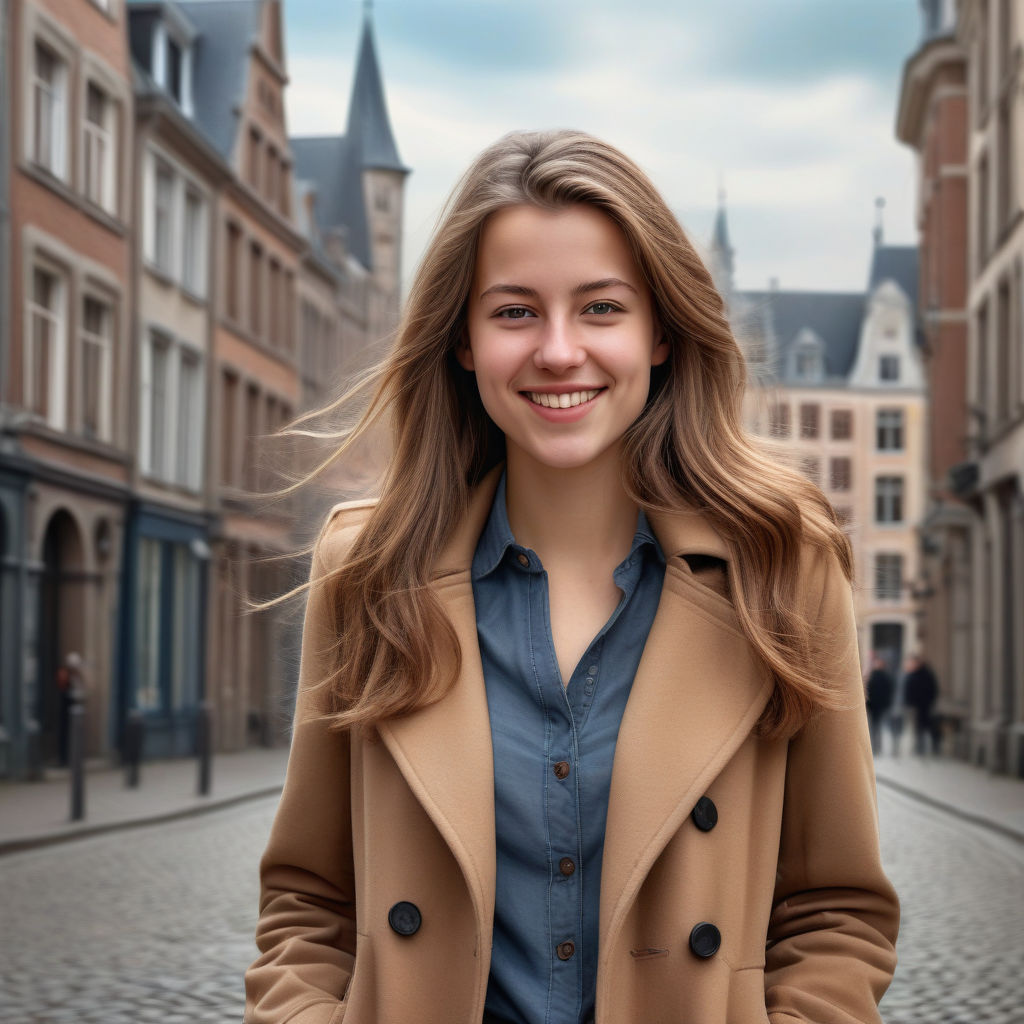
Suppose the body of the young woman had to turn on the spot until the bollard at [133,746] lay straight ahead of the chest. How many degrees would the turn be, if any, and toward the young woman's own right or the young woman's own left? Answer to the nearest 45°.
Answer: approximately 180°

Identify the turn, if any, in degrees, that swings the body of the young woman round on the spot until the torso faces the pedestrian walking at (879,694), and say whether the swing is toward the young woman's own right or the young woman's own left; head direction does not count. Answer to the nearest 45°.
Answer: approximately 180°

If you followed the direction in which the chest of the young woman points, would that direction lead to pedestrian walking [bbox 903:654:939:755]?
no

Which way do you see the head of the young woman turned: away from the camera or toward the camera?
toward the camera

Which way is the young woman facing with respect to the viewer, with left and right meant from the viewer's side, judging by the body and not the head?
facing the viewer

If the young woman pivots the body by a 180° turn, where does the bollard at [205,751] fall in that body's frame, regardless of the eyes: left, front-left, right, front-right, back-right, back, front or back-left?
front
